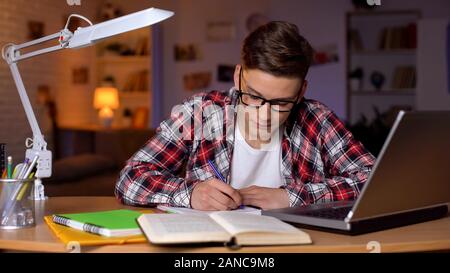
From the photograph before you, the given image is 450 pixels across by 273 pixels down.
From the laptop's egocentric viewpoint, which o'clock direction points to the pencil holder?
The pencil holder is roughly at 10 o'clock from the laptop.

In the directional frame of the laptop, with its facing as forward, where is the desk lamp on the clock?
The desk lamp is roughly at 11 o'clock from the laptop.

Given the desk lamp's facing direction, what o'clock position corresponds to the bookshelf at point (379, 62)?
The bookshelf is roughly at 10 o'clock from the desk lamp.

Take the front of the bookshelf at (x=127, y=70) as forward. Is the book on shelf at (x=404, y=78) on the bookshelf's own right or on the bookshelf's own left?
on the bookshelf's own left

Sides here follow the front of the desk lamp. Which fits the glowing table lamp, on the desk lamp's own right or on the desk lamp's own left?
on the desk lamp's own left

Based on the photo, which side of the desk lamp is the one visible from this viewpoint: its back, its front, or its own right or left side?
right
